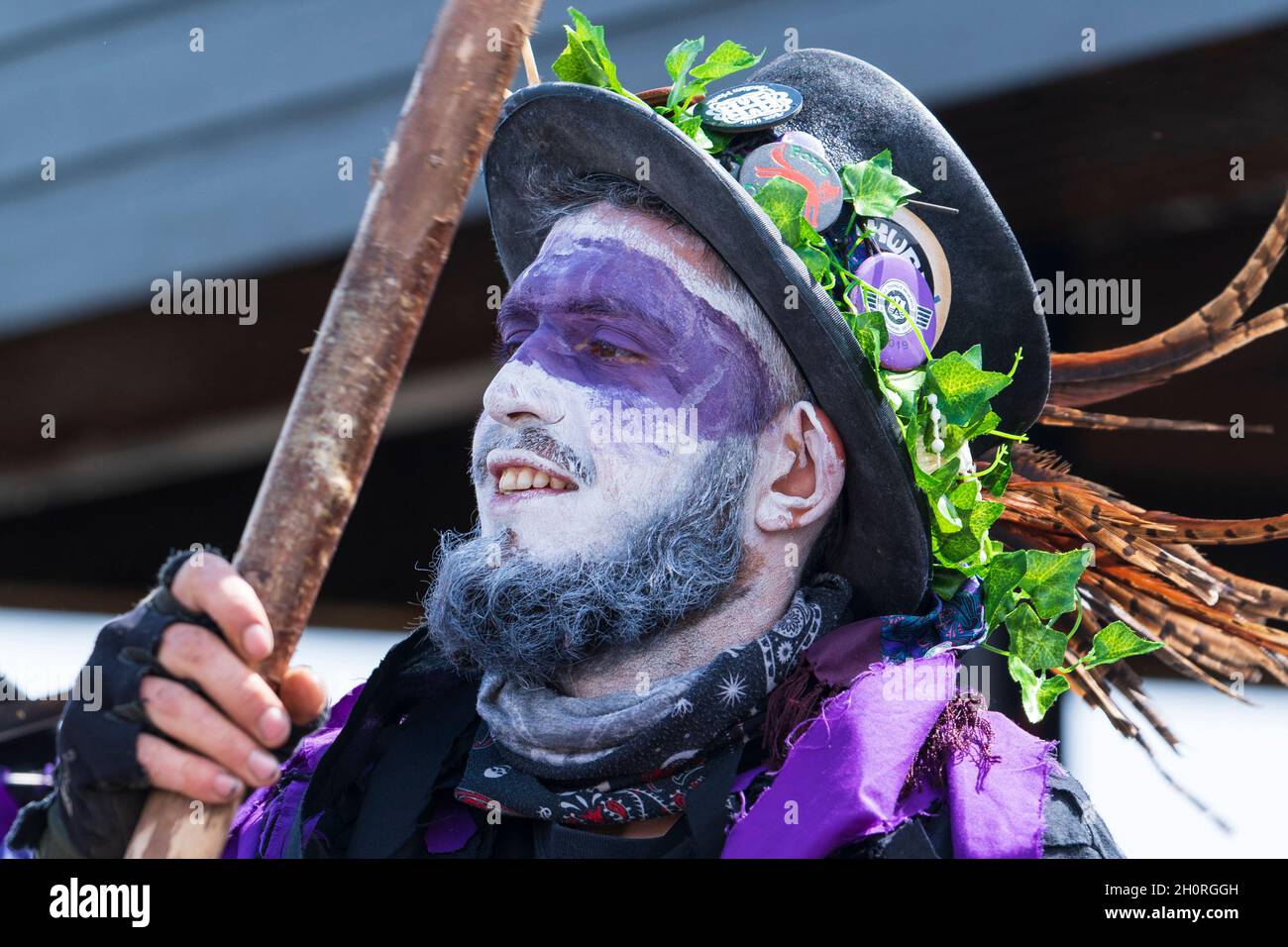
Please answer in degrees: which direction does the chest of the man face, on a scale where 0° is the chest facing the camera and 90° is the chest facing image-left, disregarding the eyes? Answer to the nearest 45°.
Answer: approximately 45°
